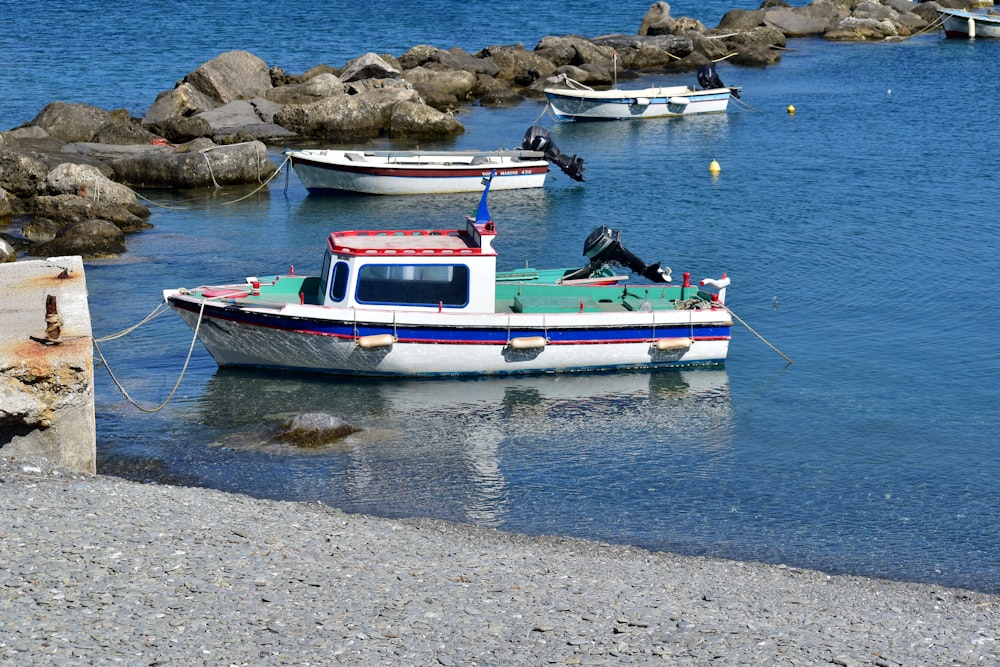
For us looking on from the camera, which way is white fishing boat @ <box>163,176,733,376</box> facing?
facing to the left of the viewer

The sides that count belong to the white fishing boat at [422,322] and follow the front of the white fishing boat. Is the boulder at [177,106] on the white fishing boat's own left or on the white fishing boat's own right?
on the white fishing boat's own right

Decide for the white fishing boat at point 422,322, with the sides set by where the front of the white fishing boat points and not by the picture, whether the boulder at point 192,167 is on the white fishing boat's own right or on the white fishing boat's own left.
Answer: on the white fishing boat's own right

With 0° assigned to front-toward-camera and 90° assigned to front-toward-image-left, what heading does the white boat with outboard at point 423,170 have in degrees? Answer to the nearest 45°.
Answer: approximately 90°

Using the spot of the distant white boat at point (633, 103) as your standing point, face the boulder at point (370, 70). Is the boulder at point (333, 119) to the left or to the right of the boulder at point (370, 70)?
left

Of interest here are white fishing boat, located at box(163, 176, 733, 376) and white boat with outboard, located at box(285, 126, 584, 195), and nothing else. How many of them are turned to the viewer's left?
2

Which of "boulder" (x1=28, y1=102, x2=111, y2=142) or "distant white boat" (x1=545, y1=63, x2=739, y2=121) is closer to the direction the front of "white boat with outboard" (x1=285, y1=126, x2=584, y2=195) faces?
the boulder

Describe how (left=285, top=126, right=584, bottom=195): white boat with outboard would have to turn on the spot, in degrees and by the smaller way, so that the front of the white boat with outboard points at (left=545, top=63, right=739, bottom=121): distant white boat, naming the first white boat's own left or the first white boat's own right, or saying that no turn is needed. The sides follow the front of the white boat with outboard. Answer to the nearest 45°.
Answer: approximately 135° to the first white boat's own right

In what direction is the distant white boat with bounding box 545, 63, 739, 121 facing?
to the viewer's left

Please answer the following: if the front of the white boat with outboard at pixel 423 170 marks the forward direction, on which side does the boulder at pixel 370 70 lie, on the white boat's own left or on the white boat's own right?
on the white boat's own right
